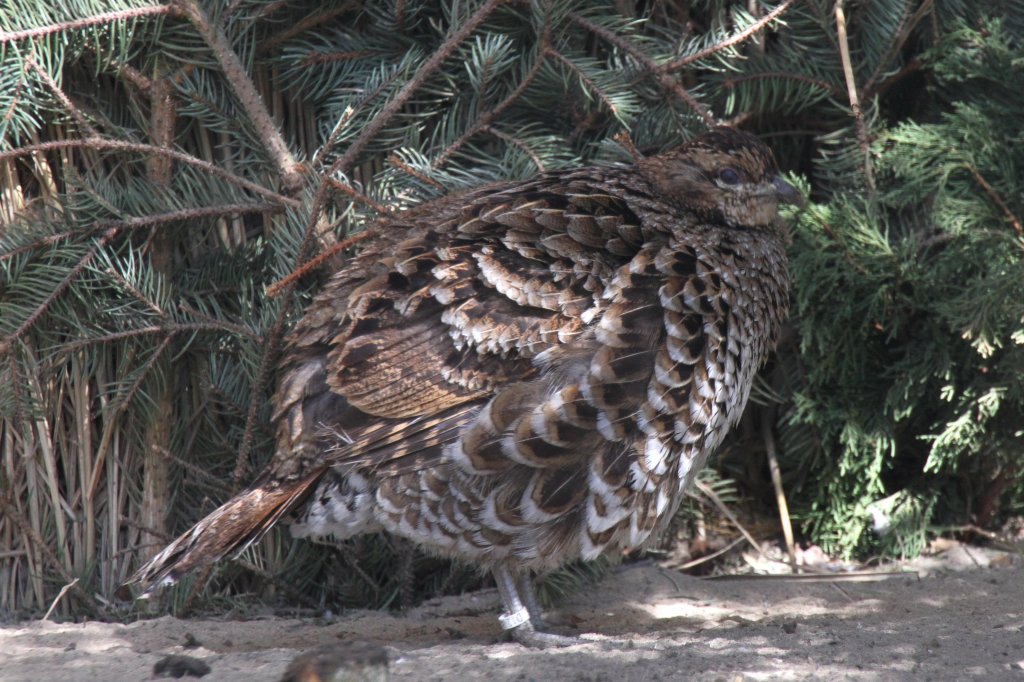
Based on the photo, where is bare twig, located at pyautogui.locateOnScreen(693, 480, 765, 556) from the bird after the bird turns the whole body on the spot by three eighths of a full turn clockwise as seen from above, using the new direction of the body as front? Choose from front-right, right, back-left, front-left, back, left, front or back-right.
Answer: back

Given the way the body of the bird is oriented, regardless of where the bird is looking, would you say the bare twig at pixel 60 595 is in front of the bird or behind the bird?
behind

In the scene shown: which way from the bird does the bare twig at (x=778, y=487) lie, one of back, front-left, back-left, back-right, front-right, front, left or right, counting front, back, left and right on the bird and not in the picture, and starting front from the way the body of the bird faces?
front-left

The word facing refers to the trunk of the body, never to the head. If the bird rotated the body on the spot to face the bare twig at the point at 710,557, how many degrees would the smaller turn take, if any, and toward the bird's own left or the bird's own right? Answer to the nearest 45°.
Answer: approximately 45° to the bird's own left

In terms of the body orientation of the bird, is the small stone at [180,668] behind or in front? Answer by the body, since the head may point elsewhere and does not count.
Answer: behind

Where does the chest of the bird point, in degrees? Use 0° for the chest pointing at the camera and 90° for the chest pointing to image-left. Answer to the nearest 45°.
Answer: approximately 270°

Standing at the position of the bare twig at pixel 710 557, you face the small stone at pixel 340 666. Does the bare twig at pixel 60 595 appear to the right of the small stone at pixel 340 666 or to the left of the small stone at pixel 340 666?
right
